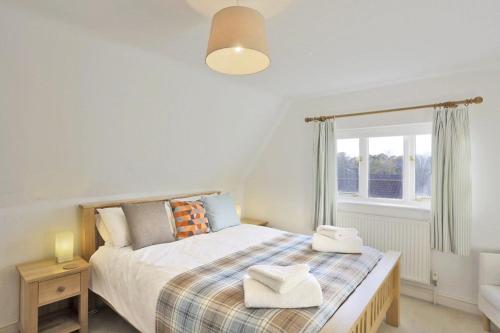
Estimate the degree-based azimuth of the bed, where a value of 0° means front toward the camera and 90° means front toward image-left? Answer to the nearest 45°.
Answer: approximately 315°

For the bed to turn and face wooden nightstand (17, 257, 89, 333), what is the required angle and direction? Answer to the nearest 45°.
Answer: approximately 135° to its right

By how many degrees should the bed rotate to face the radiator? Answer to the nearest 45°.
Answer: approximately 45° to its left

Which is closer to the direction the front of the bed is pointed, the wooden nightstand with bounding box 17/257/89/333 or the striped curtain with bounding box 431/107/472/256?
the striped curtain
